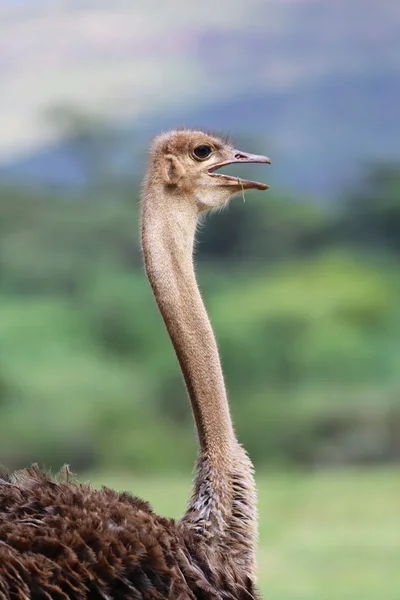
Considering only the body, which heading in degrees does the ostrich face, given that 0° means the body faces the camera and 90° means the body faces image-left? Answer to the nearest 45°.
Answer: approximately 270°
